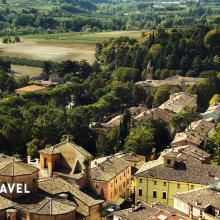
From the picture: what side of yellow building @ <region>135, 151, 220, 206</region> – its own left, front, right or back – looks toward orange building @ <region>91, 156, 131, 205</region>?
right

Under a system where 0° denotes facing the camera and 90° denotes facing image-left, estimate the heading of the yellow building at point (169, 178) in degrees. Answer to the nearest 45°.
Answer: approximately 0°
